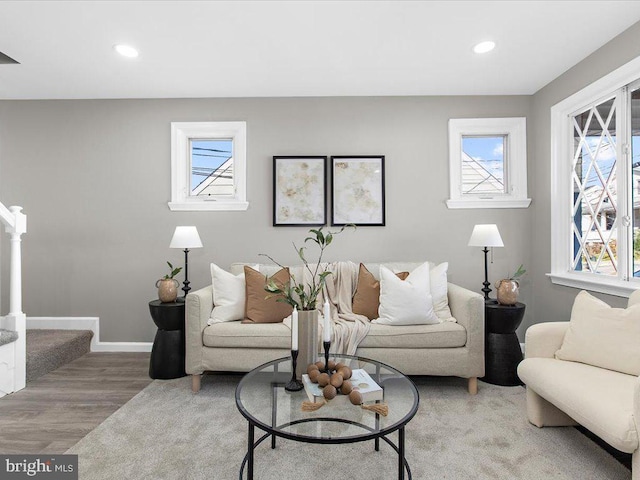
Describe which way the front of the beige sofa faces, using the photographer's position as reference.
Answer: facing the viewer

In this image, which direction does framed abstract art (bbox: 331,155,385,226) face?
toward the camera

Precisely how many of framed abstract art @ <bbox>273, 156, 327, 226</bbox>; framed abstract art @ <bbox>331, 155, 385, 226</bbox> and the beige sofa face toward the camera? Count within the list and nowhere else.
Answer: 3

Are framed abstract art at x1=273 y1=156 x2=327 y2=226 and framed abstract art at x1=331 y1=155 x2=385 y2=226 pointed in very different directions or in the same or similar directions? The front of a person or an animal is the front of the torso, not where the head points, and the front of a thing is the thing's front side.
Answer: same or similar directions

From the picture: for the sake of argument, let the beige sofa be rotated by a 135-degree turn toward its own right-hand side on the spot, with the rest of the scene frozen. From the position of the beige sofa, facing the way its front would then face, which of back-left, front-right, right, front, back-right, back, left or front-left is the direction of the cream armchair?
back

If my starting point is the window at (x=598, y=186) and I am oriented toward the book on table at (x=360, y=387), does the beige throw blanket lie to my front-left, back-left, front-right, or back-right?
front-right

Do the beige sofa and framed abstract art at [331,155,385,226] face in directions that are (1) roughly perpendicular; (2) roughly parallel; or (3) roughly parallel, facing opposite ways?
roughly parallel

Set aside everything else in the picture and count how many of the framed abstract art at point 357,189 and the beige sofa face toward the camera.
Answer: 2

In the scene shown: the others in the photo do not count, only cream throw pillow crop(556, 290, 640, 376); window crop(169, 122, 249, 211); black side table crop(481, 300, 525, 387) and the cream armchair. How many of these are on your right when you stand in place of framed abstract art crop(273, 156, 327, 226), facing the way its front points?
1

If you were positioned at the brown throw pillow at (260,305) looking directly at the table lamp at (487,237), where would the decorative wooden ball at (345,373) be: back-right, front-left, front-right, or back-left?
front-right

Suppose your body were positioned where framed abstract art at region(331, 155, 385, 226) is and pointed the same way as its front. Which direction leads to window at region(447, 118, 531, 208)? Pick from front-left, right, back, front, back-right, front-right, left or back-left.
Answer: left

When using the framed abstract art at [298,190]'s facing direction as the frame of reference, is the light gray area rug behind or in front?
in front

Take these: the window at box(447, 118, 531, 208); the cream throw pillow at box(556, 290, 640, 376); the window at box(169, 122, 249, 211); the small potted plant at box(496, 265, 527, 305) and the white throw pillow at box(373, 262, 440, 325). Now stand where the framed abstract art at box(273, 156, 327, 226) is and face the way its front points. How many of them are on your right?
1

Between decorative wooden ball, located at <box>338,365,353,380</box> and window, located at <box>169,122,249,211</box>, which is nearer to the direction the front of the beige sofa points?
the decorative wooden ball

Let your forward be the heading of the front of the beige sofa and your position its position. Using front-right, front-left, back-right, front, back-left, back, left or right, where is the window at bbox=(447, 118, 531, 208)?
back-left

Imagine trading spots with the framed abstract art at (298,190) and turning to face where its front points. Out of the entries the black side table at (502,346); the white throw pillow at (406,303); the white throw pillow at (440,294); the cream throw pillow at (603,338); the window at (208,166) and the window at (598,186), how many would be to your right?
1

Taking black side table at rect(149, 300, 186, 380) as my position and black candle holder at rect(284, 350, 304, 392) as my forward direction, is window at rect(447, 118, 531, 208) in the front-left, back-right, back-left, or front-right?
front-left

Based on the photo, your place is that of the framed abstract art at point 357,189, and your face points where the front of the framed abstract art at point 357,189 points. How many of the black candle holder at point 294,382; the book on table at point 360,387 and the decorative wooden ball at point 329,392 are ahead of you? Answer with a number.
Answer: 3

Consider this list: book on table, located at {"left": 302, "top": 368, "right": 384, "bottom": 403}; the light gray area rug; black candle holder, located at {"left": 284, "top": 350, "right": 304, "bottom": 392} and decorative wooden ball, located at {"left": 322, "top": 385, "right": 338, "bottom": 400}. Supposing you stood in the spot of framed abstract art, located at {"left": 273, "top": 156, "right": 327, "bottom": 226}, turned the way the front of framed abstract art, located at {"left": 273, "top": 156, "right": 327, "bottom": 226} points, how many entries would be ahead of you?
4

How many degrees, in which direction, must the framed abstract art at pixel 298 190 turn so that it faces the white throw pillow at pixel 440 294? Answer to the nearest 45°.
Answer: approximately 45° to its left

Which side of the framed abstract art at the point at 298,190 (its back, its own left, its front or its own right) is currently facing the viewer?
front
